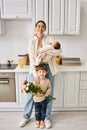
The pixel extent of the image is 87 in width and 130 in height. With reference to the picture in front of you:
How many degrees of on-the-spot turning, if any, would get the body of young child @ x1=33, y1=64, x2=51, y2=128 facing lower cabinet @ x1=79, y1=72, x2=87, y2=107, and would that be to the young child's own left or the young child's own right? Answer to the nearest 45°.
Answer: approximately 135° to the young child's own left

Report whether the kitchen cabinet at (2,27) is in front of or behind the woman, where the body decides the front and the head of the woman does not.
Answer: behind

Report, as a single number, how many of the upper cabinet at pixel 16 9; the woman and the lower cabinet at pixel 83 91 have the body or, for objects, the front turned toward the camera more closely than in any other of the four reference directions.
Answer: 3
